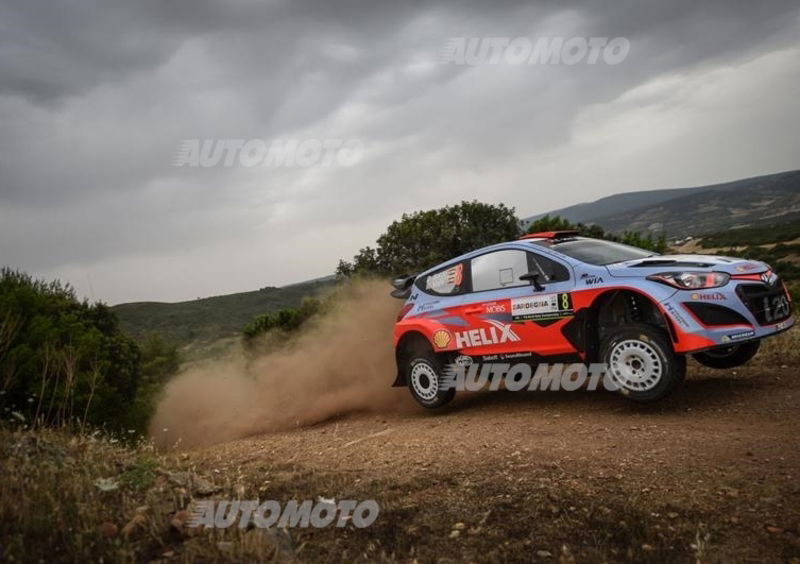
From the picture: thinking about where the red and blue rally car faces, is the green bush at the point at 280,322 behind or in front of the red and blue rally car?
behind

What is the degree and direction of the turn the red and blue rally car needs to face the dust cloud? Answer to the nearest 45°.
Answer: approximately 180°

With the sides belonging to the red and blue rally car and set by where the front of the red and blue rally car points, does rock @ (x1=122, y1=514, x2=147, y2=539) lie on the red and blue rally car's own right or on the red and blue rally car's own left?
on the red and blue rally car's own right

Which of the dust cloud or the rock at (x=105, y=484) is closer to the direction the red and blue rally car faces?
the rock

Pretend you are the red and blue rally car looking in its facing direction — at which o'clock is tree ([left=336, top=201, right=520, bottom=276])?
The tree is roughly at 7 o'clock from the red and blue rally car.

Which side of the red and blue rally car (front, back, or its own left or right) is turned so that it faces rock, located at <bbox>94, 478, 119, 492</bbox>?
right

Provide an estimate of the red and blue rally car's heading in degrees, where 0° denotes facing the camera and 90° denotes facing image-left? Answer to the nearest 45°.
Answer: approximately 315°

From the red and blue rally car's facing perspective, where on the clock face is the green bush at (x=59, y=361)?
The green bush is roughly at 5 o'clock from the red and blue rally car.
